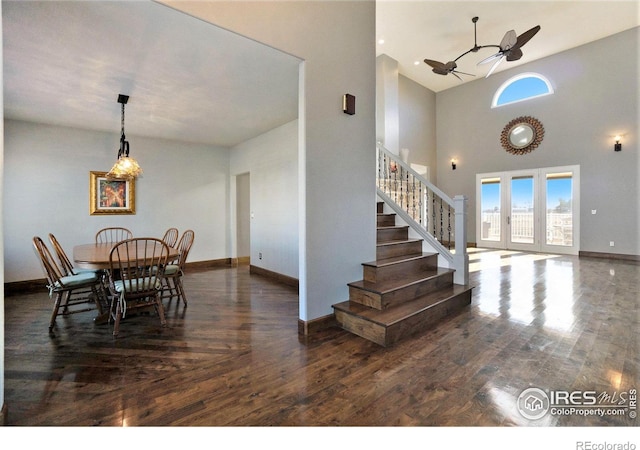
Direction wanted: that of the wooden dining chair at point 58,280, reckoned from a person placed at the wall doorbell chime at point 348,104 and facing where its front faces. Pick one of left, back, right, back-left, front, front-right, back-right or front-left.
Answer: back-right

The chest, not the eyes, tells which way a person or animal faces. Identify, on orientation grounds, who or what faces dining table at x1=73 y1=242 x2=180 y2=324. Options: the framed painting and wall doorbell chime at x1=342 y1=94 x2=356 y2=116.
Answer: the framed painting

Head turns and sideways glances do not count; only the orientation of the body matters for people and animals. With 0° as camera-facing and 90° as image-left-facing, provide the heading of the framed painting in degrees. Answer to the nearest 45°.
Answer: approximately 0°

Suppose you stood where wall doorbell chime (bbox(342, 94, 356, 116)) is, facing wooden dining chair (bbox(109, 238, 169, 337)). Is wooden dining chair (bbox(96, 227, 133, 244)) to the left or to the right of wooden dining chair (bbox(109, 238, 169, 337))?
right

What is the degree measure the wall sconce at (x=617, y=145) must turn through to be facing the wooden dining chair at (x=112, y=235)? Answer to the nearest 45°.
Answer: approximately 45° to its right

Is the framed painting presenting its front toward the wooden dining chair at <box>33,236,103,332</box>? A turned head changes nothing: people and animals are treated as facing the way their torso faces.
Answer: yes

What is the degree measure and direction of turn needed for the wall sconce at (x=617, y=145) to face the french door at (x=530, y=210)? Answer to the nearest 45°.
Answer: approximately 90° to its right

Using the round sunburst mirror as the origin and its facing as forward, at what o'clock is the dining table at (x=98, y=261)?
The dining table is roughly at 1 o'clock from the round sunburst mirror.

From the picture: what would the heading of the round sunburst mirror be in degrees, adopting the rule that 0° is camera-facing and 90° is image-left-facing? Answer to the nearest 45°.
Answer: approximately 0°

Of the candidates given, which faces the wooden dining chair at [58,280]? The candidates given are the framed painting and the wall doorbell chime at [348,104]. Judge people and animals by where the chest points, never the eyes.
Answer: the framed painting

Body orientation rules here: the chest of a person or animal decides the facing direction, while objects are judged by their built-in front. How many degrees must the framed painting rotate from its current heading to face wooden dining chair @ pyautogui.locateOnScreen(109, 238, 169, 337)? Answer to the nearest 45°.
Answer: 0° — it already faces it
